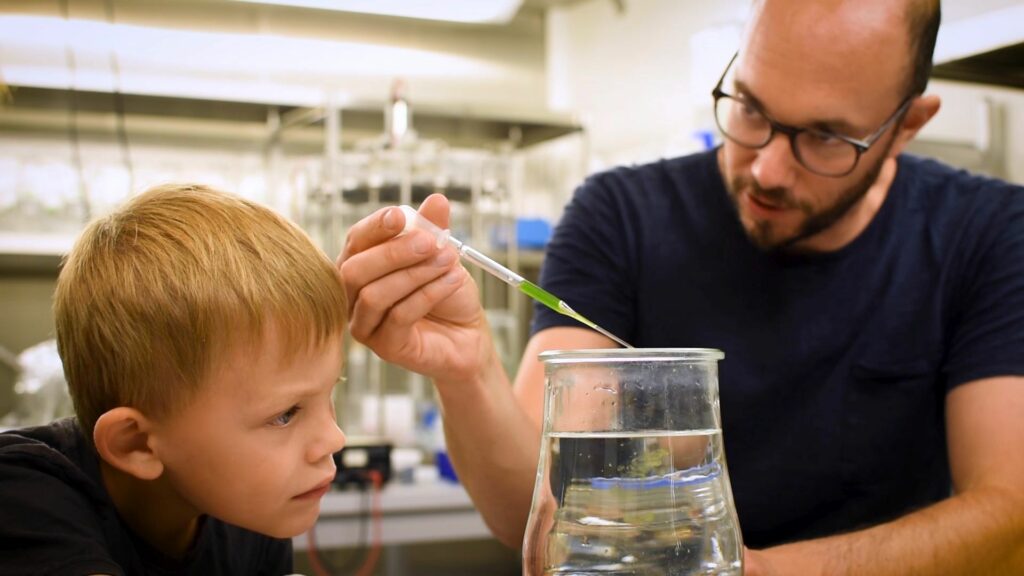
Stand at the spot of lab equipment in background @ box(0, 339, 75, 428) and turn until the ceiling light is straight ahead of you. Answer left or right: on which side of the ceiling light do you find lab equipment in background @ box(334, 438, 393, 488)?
right

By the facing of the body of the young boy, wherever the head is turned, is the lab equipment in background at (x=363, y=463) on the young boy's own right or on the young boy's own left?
on the young boy's own left

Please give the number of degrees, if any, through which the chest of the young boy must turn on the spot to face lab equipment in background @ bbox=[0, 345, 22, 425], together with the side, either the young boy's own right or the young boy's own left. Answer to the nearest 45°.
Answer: approximately 90° to the young boy's own left

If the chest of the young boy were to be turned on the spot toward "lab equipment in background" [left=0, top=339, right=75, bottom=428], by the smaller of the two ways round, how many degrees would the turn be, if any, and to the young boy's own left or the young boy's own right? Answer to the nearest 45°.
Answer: approximately 90° to the young boy's own left

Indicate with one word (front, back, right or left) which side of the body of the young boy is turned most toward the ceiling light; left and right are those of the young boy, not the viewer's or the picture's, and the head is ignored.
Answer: left

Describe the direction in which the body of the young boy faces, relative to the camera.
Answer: to the viewer's right
